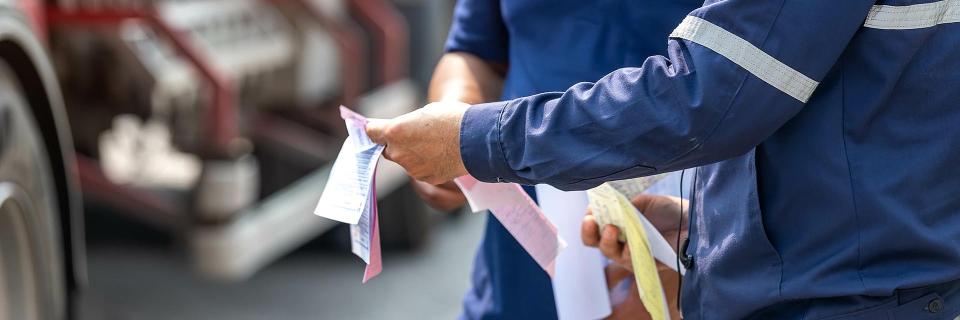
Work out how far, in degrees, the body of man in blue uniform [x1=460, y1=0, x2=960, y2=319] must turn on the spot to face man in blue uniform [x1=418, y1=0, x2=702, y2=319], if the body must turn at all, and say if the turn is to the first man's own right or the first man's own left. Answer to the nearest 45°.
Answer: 0° — they already face them

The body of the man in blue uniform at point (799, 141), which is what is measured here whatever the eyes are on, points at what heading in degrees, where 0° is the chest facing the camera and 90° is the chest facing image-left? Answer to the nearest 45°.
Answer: approximately 135°
